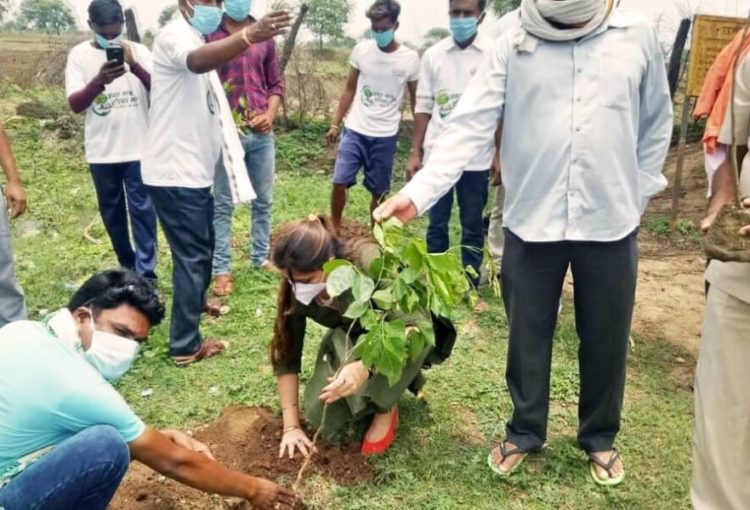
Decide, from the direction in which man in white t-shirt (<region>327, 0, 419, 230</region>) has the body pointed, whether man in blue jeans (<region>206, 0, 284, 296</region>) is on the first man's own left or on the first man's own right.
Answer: on the first man's own right

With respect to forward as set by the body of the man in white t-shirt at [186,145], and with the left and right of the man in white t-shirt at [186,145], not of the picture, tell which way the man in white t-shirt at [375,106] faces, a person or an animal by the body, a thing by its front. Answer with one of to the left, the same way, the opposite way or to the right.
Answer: to the right

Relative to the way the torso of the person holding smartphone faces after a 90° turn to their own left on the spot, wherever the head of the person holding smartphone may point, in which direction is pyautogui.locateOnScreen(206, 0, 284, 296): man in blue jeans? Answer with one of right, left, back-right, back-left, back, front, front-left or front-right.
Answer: front

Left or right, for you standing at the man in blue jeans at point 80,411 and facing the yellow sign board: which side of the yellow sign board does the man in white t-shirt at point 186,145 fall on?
left

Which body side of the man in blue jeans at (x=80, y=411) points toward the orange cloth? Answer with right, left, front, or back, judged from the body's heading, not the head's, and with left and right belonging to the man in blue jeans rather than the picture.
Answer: front

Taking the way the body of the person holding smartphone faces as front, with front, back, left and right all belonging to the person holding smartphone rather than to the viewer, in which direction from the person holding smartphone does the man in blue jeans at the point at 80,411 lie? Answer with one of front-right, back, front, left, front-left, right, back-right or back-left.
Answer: front

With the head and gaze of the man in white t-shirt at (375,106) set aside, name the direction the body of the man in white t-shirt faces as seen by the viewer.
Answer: toward the camera

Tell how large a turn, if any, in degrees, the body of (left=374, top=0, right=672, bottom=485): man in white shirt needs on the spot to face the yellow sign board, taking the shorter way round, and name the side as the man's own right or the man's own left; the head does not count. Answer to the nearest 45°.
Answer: approximately 180°

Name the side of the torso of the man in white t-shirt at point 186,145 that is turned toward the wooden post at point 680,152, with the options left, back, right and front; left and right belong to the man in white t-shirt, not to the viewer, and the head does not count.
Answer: front

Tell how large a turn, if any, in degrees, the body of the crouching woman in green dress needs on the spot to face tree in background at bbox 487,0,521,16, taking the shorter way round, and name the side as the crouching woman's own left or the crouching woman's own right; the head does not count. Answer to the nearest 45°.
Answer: approximately 135° to the crouching woman's own right

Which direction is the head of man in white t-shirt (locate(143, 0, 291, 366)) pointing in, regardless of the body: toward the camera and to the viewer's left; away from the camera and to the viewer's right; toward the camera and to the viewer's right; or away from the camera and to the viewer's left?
toward the camera and to the viewer's right

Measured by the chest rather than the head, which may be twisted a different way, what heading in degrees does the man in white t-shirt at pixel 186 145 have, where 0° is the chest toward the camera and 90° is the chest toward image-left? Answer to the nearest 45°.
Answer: approximately 270°

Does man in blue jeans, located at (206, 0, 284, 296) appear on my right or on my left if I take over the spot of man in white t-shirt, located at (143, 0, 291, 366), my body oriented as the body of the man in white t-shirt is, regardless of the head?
on my left

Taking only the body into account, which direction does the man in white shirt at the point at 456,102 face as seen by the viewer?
toward the camera

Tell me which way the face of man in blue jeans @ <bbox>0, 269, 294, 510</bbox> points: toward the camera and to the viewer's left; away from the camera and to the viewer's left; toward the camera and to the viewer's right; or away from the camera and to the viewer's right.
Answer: toward the camera and to the viewer's right

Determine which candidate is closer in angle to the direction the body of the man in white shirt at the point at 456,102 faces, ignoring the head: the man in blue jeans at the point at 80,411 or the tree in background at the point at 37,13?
the man in blue jeans

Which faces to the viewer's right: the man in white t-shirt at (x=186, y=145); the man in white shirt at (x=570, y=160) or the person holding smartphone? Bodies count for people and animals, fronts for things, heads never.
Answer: the man in white t-shirt

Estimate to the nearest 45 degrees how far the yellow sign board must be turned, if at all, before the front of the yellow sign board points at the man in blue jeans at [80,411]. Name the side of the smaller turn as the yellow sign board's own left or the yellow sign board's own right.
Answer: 0° — it already faces them
